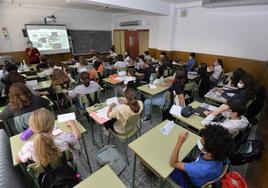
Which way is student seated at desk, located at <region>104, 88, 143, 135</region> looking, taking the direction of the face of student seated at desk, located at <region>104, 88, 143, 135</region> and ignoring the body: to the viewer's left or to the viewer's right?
to the viewer's left

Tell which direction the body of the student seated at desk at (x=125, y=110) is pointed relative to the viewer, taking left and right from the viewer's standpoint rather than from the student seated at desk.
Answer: facing away from the viewer and to the left of the viewer

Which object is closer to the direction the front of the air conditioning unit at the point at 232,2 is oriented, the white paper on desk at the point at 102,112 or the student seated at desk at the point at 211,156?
the white paper on desk

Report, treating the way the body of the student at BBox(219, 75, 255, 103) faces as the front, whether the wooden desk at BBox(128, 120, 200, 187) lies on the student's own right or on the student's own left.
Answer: on the student's own left

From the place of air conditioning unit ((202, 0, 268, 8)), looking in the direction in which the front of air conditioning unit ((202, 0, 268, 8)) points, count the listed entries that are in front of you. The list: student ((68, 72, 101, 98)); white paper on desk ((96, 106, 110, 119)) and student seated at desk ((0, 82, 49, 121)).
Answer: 3

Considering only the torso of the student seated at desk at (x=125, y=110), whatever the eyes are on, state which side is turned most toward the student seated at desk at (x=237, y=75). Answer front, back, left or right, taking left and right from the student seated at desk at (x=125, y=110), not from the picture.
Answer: right

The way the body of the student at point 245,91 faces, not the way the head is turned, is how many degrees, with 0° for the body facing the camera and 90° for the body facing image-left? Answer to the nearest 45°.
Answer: approximately 90°
